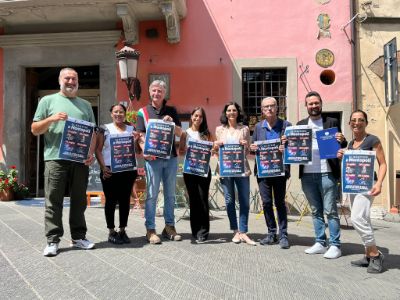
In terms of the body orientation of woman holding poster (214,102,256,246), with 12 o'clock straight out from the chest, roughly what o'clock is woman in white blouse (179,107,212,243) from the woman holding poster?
The woman in white blouse is roughly at 3 o'clock from the woman holding poster.

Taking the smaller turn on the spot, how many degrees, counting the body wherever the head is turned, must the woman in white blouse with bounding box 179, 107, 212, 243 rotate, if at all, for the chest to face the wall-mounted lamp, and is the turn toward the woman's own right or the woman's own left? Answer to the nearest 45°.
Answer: approximately 135° to the woman's own right

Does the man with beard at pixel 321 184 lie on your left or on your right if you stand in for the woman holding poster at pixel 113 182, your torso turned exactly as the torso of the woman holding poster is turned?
on your left

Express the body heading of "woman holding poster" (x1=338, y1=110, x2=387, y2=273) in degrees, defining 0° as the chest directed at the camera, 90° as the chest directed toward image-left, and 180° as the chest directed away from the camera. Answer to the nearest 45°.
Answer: approximately 45°

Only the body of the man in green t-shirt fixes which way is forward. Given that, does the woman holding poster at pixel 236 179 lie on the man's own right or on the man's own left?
on the man's own left

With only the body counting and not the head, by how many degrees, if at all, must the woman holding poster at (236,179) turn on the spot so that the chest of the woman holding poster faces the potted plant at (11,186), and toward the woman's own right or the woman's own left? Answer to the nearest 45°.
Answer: approximately 135° to the woman's own right

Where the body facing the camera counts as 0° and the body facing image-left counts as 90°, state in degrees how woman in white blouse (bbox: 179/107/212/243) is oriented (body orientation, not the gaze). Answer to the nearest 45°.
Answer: approximately 0°
